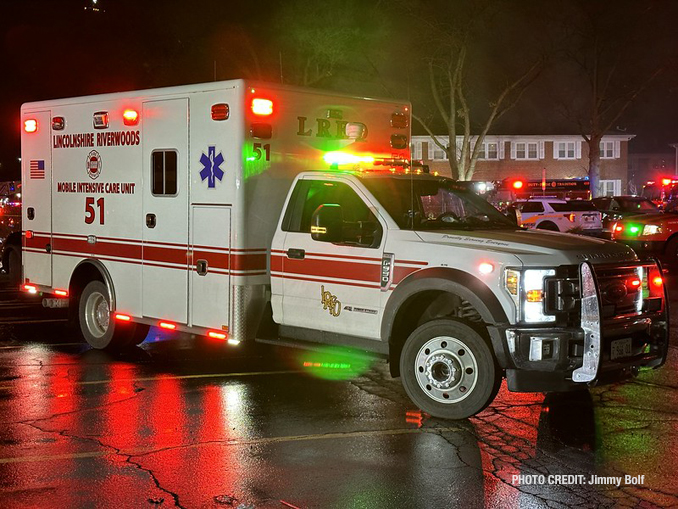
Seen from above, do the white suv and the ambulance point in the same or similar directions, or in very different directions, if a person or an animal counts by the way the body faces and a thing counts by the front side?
very different directions

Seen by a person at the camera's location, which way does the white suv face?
facing away from the viewer and to the left of the viewer

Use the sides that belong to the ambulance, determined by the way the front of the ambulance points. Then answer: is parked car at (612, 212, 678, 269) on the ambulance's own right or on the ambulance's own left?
on the ambulance's own left

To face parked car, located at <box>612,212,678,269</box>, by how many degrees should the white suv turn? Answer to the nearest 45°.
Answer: approximately 135° to its left

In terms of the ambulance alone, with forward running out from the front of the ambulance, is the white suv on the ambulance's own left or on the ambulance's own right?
on the ambulance's own left

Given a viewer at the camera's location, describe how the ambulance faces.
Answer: facing the viewer and to the right of the viewer
